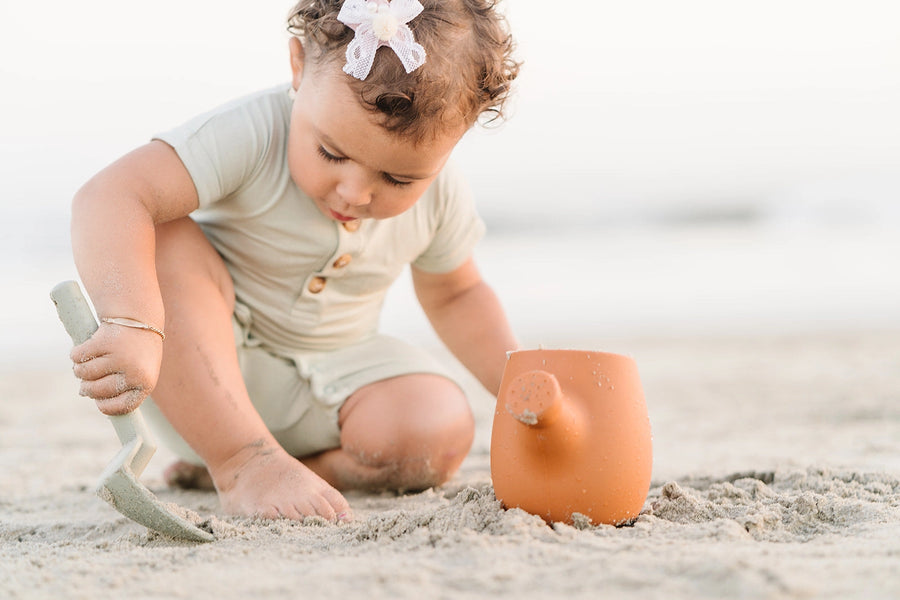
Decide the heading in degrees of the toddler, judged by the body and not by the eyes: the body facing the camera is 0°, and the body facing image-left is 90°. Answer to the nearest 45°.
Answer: approximately 0°

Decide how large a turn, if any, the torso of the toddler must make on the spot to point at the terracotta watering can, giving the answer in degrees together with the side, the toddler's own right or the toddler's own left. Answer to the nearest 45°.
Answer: approximately 45° to the toddler's own left
